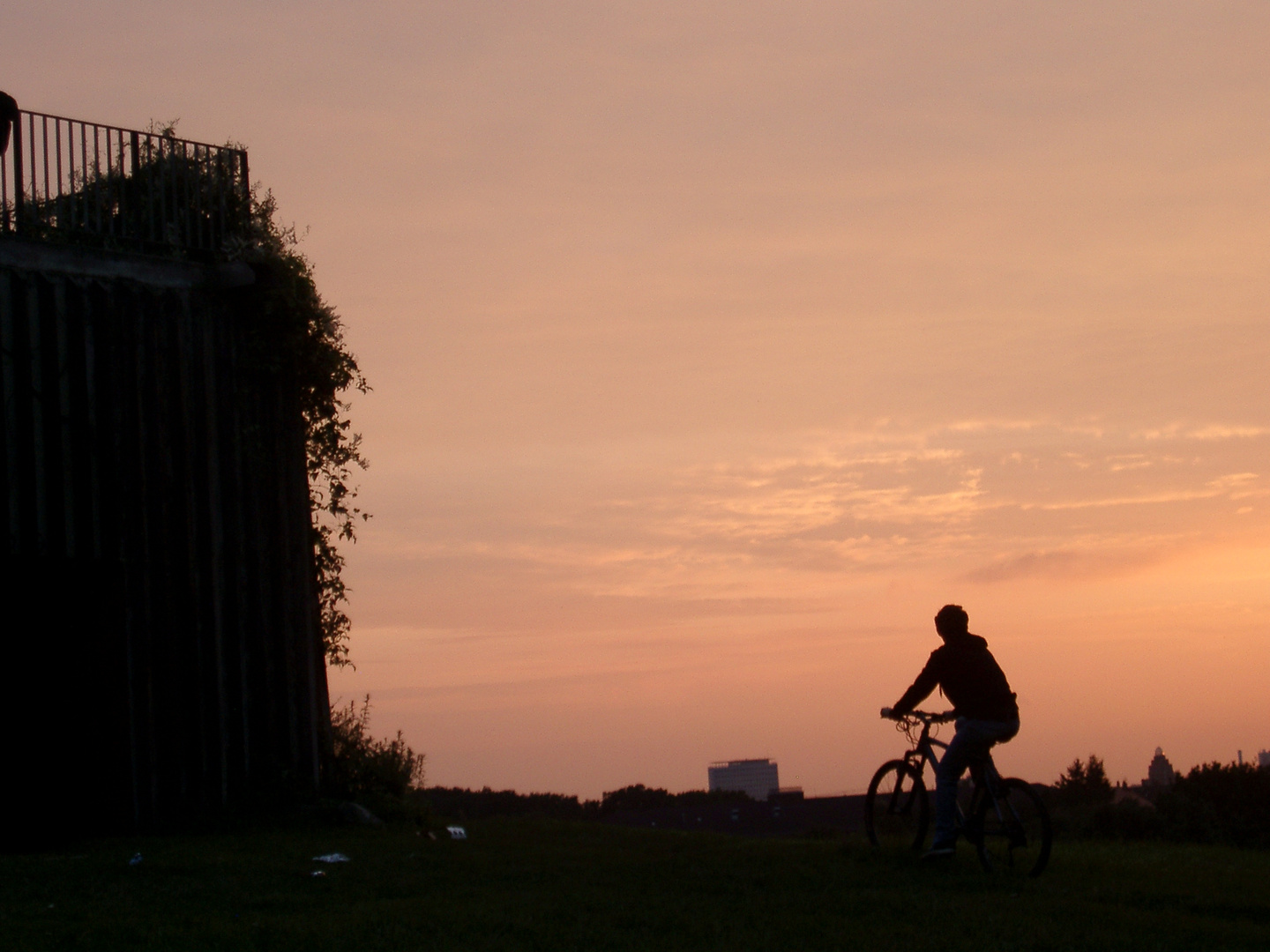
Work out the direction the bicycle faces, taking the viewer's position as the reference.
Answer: facing away from the viewer and to the left of the viewer

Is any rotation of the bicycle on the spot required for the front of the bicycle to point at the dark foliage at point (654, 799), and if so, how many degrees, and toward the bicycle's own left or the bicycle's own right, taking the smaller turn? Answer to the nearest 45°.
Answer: approximately 45° to the bicycle's own right

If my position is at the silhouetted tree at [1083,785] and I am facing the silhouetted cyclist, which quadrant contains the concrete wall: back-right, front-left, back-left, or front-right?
front-right

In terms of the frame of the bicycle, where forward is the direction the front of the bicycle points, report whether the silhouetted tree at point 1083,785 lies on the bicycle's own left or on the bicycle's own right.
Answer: on the bicycle's own right

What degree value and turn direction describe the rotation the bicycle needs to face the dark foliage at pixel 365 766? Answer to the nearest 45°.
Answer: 0° — it already faces it
